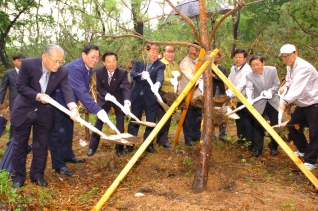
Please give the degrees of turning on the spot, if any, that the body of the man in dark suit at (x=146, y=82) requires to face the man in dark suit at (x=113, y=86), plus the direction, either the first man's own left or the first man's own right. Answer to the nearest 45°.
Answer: approximately 90° to the first man's own right

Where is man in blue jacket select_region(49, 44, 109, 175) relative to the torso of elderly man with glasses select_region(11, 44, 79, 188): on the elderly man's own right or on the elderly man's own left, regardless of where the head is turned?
on the elderly man's own left

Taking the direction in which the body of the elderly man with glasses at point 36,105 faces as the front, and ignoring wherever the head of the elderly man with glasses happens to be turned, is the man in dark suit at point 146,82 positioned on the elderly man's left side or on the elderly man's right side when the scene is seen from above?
on the elderly man's left side

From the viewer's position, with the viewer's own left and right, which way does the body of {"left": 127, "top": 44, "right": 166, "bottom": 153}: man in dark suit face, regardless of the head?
facing the viewer

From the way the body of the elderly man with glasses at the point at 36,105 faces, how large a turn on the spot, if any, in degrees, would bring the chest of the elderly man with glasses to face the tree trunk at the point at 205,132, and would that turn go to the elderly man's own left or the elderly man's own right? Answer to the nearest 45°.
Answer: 0° — they already face it

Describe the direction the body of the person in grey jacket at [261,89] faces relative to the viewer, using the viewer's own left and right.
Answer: facing the viewer and to the left of the viewer

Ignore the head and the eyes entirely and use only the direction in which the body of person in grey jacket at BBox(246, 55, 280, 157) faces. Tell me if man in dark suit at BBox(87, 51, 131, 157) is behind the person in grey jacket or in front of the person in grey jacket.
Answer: in front

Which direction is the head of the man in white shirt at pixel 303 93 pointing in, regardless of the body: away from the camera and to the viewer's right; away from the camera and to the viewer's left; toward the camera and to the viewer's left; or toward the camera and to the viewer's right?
toward the camera and to the viewer's left

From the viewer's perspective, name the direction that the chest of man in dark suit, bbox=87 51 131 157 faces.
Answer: toward the camera

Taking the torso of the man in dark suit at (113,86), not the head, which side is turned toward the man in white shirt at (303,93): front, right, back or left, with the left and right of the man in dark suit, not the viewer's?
left

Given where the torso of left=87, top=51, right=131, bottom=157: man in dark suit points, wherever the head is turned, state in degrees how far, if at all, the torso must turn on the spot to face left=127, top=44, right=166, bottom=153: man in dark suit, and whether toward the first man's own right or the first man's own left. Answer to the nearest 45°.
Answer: approximately 90° to the first man's own left

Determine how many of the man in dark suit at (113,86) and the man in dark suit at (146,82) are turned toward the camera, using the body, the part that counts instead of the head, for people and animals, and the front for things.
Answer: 2

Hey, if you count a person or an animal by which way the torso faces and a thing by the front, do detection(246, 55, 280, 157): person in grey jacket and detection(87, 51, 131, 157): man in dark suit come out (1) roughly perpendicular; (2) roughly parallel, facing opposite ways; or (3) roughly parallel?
roughly perpendicular

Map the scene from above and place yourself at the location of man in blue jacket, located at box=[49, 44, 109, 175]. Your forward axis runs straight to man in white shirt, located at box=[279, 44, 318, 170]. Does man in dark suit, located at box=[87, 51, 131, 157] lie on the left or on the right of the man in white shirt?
left
